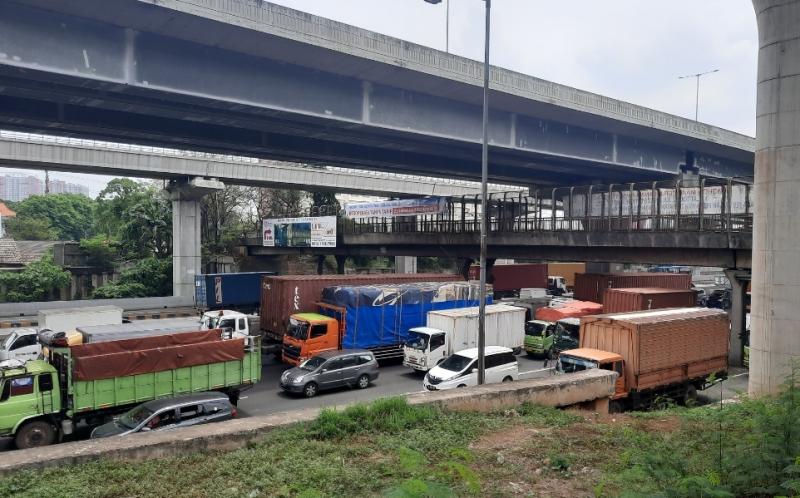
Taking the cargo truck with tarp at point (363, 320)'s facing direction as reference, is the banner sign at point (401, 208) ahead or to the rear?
to the rear

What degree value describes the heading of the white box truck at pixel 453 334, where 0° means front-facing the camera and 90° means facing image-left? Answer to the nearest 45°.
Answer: approximately 45°

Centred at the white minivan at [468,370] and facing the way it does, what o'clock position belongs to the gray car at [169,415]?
The gray car is roughly at 12 o'clock from the white minivan.

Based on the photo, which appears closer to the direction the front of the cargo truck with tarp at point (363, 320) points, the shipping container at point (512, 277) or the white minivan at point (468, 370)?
the white minivan

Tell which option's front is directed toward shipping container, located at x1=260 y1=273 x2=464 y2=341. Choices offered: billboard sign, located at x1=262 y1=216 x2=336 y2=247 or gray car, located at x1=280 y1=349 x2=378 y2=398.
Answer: the billboard sign

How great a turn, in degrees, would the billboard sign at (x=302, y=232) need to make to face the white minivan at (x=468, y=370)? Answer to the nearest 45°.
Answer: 0° — it already faces it

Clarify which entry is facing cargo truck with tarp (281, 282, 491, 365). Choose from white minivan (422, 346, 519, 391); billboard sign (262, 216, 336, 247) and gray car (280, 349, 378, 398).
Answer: the billboard sign

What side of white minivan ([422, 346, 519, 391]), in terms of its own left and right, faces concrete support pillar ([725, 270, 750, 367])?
back

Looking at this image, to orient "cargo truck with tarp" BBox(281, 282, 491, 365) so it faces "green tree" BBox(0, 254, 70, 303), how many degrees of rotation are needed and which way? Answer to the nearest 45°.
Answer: approximately 90° to its right
